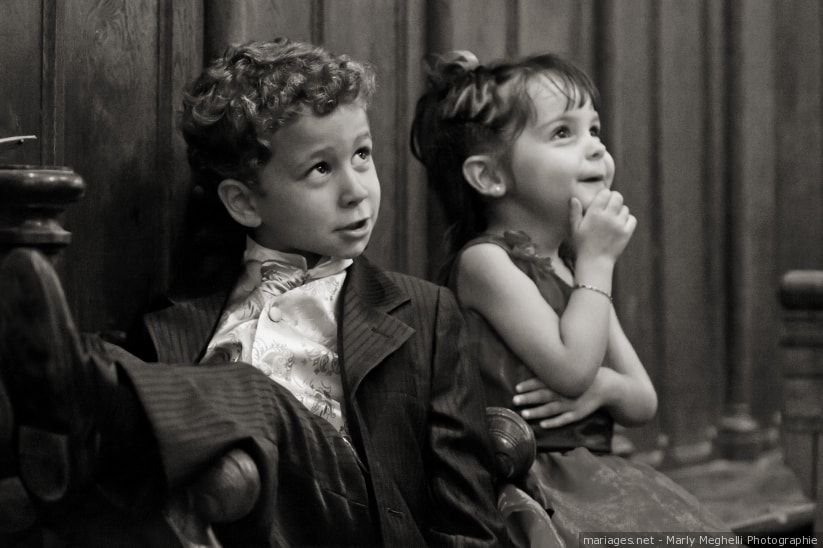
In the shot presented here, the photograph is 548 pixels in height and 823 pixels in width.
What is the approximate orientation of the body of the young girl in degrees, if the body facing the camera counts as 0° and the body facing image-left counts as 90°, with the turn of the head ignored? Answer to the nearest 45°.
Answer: approximately 315°

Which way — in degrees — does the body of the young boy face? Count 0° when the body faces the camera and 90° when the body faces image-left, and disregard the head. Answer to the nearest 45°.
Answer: approximately 0°

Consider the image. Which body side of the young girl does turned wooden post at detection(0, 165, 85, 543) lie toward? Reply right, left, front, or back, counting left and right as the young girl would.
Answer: right

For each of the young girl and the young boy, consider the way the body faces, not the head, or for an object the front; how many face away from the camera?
0

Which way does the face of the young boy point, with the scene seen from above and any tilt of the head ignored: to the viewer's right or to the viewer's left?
to the viewer's right
